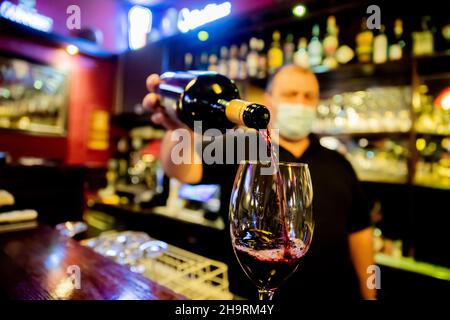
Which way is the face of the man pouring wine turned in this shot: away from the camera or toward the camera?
toward the camera

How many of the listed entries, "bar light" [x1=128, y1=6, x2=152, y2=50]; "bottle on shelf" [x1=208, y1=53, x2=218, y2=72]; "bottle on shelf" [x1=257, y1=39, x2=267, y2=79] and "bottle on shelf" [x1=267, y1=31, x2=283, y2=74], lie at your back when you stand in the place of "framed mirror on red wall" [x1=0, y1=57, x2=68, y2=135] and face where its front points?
0

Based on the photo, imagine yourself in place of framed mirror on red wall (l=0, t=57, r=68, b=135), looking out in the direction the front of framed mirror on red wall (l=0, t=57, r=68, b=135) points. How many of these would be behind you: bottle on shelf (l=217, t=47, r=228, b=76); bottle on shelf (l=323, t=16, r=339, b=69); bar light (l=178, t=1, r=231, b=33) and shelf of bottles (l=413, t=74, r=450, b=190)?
0

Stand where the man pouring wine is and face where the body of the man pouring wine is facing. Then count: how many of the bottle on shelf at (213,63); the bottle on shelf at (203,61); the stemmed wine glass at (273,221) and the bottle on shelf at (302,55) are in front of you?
1

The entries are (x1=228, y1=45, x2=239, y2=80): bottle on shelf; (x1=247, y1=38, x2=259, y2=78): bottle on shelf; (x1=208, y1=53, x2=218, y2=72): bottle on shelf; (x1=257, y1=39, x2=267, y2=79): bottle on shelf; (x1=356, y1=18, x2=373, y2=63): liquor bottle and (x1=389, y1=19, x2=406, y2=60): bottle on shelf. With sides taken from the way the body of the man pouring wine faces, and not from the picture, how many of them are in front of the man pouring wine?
0

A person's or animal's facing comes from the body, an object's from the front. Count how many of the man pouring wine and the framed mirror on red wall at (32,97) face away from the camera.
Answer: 0

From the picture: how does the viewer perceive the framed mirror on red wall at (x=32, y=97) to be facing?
facing the viewer and to the right of the viewer

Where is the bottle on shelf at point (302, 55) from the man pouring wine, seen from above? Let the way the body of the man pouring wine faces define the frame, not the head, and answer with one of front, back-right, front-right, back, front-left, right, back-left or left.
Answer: back

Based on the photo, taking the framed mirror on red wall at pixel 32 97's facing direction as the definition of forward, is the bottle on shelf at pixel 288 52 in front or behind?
in front

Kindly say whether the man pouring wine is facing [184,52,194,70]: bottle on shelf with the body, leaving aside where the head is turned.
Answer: no

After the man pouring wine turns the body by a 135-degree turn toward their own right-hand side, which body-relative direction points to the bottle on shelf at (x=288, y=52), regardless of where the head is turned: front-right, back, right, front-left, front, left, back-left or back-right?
front-right

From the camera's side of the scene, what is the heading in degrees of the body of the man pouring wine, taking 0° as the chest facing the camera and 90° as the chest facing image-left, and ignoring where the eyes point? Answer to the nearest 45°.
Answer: approximately 0°

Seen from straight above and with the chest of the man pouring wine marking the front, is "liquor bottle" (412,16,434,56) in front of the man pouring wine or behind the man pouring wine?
behind

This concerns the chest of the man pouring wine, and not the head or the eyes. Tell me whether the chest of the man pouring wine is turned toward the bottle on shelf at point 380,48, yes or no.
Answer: no

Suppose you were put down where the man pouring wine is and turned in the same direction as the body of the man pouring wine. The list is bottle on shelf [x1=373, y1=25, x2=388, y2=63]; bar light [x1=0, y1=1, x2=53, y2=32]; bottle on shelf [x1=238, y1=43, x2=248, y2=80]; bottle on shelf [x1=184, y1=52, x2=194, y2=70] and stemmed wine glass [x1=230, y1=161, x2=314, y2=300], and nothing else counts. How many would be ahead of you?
1

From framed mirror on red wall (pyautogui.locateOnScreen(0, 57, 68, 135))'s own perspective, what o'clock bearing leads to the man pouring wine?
The man pouring wine is roughly at 1 o'clock from the framed mirror on red wall.
